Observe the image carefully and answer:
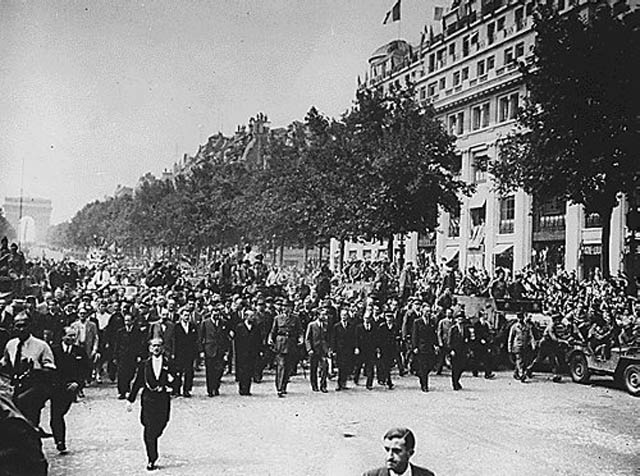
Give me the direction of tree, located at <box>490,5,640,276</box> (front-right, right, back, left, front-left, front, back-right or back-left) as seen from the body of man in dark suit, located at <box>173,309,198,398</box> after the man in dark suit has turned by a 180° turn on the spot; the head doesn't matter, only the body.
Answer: front-right

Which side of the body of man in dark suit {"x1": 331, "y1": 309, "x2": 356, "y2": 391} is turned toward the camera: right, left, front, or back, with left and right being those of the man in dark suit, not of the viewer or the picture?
front

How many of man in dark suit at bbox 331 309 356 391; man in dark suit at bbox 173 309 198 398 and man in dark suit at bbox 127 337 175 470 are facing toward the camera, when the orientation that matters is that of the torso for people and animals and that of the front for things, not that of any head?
3

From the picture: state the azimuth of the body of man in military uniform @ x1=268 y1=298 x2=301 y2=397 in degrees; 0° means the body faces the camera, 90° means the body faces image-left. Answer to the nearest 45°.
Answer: approximately 0°

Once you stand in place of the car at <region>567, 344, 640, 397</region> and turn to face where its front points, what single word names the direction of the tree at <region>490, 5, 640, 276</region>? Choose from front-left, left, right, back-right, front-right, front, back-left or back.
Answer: back-left

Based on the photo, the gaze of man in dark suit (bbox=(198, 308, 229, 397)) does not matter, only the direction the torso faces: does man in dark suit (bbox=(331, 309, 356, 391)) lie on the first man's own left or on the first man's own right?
on the first man's own left

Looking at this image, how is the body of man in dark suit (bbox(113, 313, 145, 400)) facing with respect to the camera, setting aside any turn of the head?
toward the camera

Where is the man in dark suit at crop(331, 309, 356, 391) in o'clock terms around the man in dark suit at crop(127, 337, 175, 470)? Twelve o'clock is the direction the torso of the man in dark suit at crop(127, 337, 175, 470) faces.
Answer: the man in dark suit at crop(331, 309, 356, 391) is roughly at 7 o'clock from the man in dark suit at crop(127, 337, 175, 470).

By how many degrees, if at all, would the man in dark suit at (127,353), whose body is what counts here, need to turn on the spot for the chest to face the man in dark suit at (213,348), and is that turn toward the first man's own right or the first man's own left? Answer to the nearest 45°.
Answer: approximately 90° to the first man's own left
